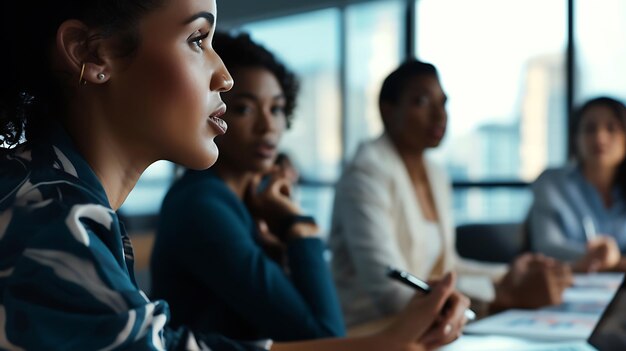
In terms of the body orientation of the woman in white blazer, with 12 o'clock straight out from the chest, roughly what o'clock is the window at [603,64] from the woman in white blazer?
The window is roughly at 8 o'clock from the woman in white blazer.

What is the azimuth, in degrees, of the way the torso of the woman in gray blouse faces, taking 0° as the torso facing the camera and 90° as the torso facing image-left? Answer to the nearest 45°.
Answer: approximately 0°

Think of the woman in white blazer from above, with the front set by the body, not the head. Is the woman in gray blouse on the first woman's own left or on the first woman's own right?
on the first woman's own left

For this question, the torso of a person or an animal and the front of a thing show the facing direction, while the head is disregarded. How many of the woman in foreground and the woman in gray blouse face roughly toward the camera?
1

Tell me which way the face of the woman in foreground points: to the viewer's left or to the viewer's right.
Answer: to the viewer's right

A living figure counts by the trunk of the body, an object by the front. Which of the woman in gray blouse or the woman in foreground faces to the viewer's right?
the woman in foreground

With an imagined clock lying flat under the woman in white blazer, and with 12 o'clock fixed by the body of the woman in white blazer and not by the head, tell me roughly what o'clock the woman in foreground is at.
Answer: The woman in foreground is roughly at 2 o'clock from the woman in white blazer.

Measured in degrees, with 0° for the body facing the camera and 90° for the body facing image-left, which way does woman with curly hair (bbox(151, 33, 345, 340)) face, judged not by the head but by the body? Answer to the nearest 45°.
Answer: approximately 315°

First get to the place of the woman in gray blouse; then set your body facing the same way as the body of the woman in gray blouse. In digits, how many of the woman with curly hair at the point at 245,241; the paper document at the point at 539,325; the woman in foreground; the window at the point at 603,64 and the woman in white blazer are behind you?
1

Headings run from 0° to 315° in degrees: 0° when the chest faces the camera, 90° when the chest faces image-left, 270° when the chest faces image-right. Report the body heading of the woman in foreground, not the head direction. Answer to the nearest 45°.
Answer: approximately 270°

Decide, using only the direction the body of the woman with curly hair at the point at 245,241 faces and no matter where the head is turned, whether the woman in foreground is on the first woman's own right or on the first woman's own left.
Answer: on the first woman's own right
